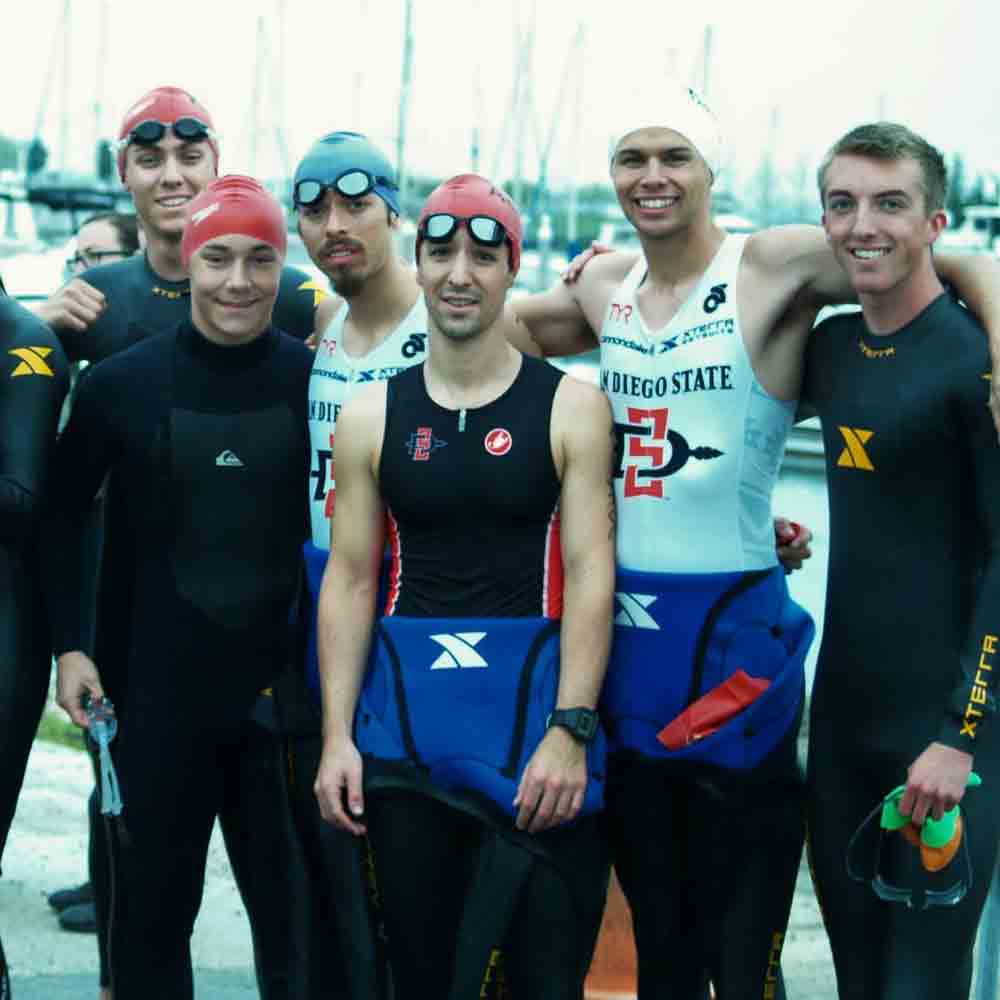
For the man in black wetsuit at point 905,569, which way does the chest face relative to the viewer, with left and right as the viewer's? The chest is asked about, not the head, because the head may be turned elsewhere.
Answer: facing the viewer and to the left of the viewer

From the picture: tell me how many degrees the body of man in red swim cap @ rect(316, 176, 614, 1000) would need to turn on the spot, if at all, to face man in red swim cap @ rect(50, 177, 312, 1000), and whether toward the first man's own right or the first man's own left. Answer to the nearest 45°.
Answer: approximately 135° to the first man's own right

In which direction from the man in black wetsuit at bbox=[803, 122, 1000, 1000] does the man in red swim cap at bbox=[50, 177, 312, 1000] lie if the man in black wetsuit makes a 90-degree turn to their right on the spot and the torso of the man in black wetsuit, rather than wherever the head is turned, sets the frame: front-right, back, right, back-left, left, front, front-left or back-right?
front-left

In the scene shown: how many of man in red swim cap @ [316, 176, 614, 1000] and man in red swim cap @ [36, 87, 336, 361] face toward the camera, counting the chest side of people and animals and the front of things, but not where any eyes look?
2

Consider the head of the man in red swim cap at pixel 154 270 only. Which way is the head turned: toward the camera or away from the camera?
toward the camera

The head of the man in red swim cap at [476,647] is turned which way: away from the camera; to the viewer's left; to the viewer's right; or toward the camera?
toward the camera

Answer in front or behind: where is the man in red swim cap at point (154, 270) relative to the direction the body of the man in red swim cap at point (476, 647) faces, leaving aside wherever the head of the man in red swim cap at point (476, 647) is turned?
behind

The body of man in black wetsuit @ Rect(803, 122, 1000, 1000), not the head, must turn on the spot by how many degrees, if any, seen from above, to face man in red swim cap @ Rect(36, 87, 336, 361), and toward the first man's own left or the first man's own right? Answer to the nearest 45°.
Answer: approximately 45° to the first man's own right

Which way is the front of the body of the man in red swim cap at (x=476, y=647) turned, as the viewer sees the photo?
toward the camera

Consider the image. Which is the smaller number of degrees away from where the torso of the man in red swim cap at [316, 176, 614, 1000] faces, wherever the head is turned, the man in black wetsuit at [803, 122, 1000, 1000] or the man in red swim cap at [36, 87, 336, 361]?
the man in black wetsuit

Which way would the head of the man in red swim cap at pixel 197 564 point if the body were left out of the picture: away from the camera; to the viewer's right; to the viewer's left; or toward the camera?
toward the camera

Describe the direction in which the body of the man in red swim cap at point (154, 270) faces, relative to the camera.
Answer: toward the camera

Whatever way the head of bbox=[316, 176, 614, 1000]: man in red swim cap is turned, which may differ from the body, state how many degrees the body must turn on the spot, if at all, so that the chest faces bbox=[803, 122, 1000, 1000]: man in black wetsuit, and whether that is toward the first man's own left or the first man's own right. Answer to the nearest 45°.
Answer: approximately 90° to the first man's own left
